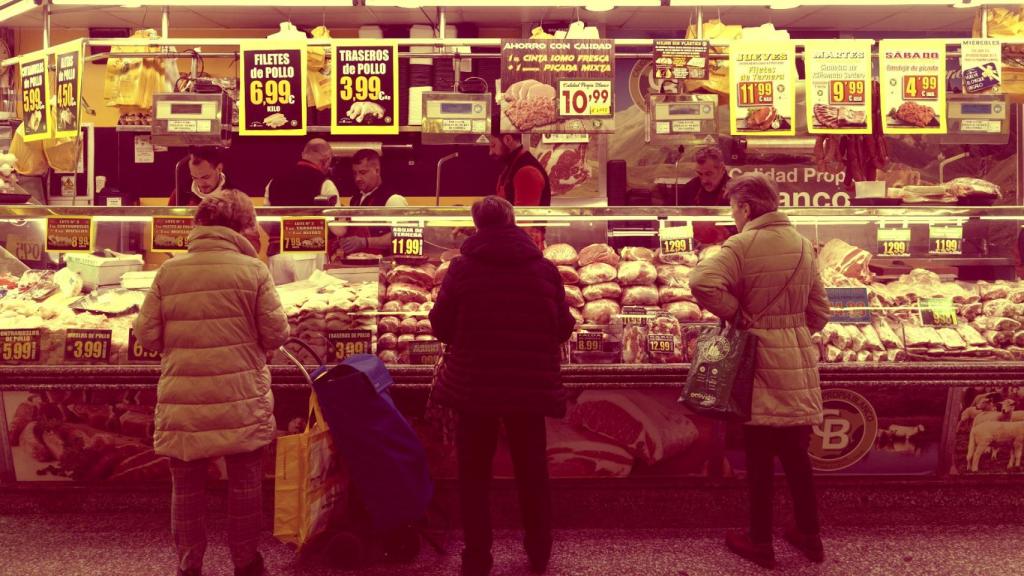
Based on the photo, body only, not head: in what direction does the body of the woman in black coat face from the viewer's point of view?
away from the camera

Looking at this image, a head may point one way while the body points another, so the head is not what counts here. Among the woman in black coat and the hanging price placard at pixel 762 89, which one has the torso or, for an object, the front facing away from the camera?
the woman in black coat

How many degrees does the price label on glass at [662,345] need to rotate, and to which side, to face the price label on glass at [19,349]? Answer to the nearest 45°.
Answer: approximately 90° to its right

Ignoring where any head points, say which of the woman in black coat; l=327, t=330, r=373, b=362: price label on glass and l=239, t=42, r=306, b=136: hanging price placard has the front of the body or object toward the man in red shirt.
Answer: the woman in black coat

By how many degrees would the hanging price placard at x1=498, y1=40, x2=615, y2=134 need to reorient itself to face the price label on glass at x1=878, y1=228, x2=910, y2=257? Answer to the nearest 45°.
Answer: approximately 90° to its left

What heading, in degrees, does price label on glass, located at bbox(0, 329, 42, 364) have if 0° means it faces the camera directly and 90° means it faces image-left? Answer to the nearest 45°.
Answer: approximately 0°

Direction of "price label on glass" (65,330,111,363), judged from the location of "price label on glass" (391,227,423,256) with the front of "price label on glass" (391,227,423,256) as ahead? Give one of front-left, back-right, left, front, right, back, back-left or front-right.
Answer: right

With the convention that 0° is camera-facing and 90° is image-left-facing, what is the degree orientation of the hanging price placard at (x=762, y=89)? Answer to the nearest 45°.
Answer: approximately 0°
